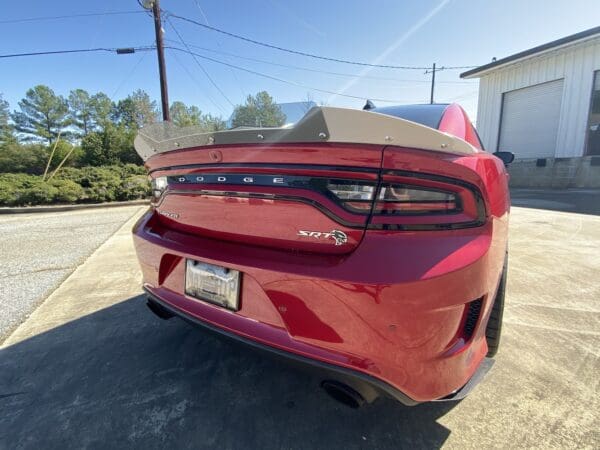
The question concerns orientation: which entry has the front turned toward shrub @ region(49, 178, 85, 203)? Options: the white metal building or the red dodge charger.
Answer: the white metal building

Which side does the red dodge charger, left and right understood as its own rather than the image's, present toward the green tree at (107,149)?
left

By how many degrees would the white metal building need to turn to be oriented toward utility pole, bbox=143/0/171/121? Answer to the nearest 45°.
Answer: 0° — it already faces it

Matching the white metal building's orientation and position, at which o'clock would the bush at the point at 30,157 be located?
The bush is roughly at 1 o'clock from the white metal building.

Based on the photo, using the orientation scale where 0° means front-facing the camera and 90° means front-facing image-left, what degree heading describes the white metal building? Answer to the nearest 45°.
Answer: approximately 45°

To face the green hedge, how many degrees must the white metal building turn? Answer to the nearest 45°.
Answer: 0° — it already faces it

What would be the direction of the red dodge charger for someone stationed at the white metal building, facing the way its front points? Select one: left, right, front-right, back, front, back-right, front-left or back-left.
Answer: front-left

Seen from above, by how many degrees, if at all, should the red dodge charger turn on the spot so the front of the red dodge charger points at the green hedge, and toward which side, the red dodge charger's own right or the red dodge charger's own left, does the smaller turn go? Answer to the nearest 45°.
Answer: approximately 90° to the red dodge charger's own left

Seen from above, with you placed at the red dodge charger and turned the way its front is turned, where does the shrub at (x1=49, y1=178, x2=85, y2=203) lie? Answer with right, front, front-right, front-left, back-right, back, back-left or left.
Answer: left

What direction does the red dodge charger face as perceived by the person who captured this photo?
facing away from the viewer and to the right of the viewer

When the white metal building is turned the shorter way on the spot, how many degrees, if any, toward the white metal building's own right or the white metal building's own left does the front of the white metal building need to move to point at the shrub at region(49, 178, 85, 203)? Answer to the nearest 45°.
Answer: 0° — it already faces it

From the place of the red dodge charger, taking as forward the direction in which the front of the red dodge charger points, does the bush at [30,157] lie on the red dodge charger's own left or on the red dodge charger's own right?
on the red dodge charger's own left
